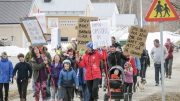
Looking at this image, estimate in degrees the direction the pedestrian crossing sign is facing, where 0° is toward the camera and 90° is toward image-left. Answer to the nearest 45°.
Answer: approximately 0°

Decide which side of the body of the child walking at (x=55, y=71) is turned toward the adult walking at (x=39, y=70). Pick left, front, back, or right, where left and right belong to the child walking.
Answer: right

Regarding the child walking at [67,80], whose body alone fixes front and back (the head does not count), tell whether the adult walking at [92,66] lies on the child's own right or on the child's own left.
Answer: on the child's own left

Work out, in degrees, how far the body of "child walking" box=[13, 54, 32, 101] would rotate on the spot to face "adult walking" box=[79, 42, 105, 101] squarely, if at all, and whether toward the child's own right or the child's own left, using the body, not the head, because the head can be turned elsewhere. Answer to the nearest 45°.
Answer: approximately 45° to the child's own left

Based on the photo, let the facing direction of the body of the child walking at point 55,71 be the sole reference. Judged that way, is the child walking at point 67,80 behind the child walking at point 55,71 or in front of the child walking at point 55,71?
in front
